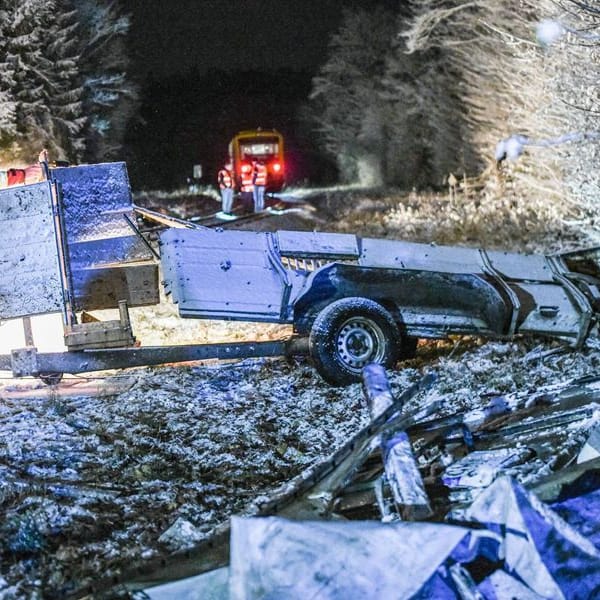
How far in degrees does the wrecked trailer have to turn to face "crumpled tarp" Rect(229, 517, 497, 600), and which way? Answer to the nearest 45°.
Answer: approximately 90° to its left

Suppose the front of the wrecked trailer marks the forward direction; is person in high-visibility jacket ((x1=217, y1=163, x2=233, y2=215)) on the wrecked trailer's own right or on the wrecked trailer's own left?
on the wrecked trailer's own right

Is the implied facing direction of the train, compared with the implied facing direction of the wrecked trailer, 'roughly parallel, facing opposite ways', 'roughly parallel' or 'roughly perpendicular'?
roughly perpendicular

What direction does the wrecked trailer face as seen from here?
to the viewer's left

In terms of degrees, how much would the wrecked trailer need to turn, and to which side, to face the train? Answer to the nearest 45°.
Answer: approximately 90° to its right

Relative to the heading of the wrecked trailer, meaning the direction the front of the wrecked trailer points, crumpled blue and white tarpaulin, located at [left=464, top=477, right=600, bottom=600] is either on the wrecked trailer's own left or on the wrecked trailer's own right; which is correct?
on the wrecked trailer's own left
